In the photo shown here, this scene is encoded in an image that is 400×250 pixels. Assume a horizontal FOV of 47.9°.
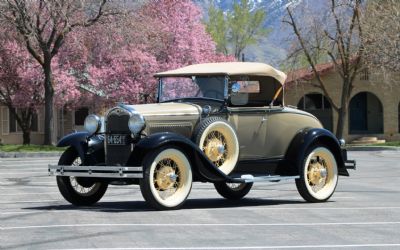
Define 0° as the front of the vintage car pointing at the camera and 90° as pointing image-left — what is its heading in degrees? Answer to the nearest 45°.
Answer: approximately 45°
